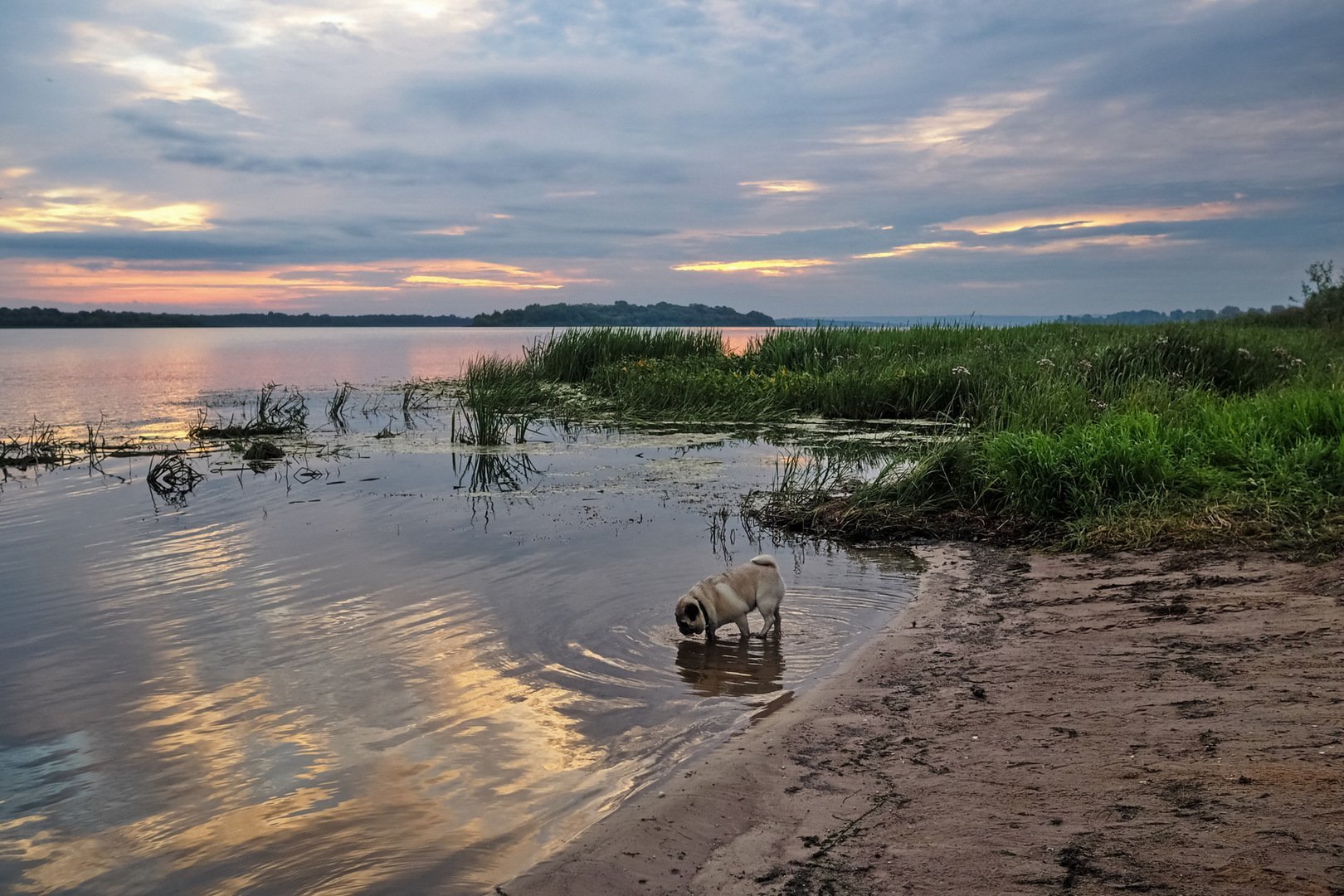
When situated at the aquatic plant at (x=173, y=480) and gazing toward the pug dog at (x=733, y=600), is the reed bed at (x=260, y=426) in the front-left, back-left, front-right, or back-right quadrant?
back-left

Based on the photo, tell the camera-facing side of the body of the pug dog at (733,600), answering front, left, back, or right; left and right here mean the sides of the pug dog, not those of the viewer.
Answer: left

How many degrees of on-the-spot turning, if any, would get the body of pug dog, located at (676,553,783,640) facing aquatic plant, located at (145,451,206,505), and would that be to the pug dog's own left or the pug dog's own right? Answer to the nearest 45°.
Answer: approximately 45° to the pug dog's own right

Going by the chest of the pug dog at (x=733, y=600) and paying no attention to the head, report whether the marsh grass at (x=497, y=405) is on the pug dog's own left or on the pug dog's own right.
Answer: on the pug dog's own right

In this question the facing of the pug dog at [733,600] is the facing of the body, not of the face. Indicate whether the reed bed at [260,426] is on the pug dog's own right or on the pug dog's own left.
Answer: on the pug dog's own right

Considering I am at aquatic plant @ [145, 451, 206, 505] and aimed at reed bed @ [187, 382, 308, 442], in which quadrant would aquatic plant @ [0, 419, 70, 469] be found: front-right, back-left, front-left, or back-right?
front-left
